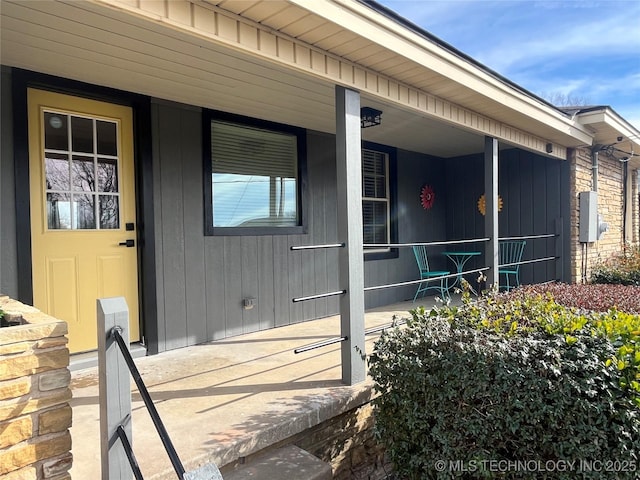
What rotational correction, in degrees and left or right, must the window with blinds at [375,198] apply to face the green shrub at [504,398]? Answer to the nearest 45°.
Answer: approximately 45° to its right

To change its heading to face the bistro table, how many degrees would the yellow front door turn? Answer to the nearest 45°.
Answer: approximately 90° to its left

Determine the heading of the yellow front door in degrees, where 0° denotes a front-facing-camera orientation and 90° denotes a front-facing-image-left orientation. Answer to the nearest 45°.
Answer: approximately 0°

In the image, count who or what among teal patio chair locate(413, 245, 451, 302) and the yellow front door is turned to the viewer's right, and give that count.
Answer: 1

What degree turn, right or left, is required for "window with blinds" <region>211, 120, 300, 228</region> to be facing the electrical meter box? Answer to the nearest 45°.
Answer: approximately 45° to its left

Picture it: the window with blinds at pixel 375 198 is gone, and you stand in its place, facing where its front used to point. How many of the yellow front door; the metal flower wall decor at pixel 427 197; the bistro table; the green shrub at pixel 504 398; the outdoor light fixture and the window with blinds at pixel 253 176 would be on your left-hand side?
2

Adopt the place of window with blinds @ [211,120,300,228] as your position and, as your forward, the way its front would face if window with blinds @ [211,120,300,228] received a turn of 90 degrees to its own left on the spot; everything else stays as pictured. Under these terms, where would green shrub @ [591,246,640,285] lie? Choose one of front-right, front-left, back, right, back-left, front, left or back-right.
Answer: front-right

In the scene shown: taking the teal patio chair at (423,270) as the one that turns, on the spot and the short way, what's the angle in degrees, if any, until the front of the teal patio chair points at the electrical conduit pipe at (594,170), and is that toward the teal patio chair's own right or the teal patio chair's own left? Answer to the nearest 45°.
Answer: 0° — it already faces it

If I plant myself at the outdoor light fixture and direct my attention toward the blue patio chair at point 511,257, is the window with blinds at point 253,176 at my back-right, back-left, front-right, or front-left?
back-left

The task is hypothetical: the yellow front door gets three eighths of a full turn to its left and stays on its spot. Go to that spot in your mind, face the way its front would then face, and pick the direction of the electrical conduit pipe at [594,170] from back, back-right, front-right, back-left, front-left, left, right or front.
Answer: front-right

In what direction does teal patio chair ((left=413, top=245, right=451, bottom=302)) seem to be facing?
to the viewer's right

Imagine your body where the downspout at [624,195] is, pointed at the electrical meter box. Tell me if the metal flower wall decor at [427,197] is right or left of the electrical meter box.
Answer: right
